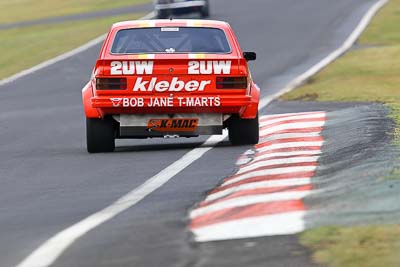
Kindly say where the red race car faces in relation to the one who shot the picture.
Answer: facing away from the viewer

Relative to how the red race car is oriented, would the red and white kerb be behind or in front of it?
behind

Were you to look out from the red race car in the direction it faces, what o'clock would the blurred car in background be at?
The blurred car in background is roughly at 12 o'clock from the red race car.

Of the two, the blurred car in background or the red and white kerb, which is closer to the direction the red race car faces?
the blurred car in background
